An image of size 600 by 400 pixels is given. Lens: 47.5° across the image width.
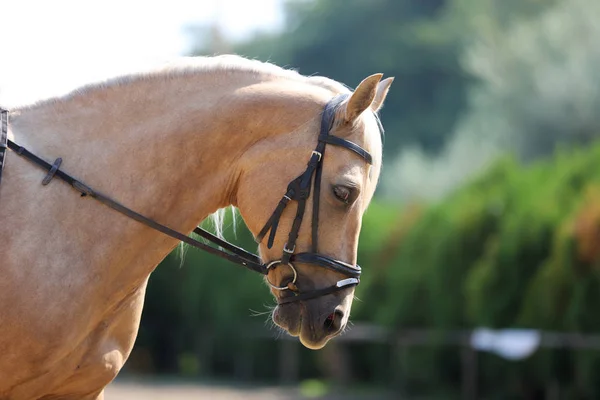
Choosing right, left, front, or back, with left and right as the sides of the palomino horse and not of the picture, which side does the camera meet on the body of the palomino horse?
right
